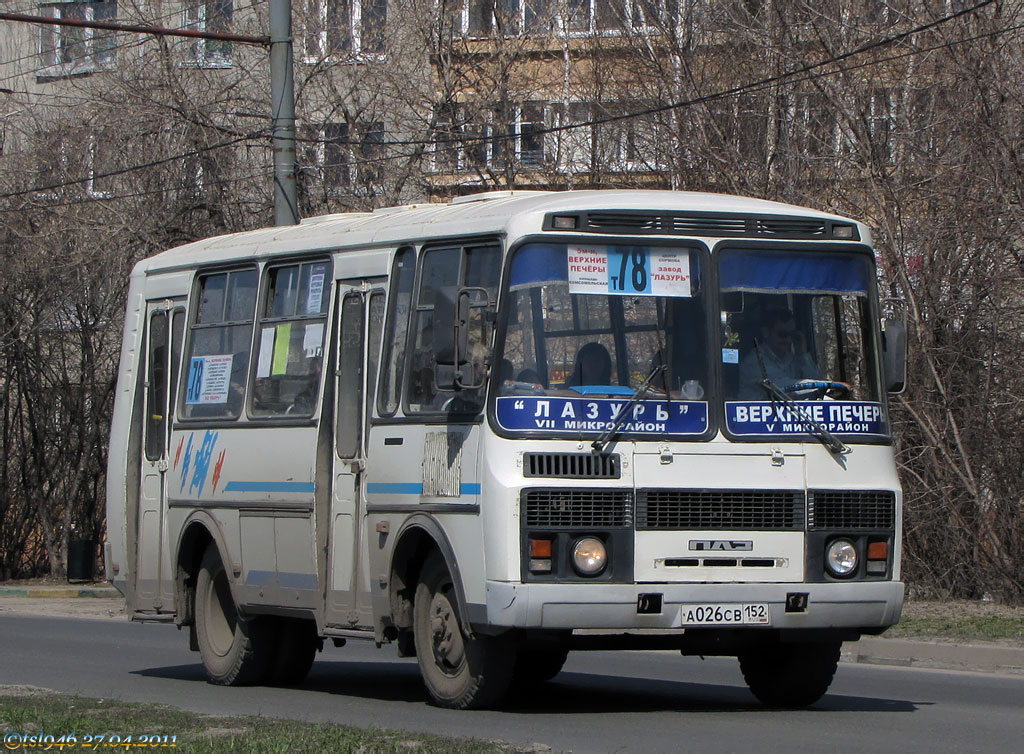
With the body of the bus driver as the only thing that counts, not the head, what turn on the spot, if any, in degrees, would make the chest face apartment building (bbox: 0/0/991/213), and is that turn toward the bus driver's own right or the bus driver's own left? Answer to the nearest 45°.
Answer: approximately 135° to the bus driver's own left

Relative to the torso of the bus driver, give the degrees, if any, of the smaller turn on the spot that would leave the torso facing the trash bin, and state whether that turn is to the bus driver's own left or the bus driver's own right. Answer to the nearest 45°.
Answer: approximately 180°

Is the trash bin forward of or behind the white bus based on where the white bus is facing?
behind
